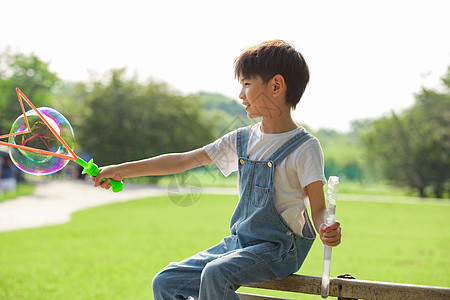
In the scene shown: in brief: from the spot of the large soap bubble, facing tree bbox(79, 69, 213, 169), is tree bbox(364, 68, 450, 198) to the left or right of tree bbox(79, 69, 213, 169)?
right

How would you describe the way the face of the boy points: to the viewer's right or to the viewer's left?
to the viewer's left

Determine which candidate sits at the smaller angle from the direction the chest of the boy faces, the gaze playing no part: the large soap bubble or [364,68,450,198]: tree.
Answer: the large soap bubble

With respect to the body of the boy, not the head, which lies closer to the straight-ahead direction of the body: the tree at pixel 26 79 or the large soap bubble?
the large soap bubble

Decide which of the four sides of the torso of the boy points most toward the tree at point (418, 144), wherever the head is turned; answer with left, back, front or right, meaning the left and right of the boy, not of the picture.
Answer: back

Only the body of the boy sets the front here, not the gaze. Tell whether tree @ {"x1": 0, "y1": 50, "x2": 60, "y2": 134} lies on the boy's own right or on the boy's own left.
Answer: on the boy's own right

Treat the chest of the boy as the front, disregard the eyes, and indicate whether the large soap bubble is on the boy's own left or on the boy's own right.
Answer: on the boy's own right

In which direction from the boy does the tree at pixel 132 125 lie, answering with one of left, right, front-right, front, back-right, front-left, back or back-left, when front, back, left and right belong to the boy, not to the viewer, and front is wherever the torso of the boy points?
back-right

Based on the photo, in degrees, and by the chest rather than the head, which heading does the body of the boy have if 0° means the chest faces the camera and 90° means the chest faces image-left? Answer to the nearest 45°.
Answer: approximately 45°

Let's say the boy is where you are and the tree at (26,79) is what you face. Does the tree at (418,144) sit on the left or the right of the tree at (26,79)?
right
